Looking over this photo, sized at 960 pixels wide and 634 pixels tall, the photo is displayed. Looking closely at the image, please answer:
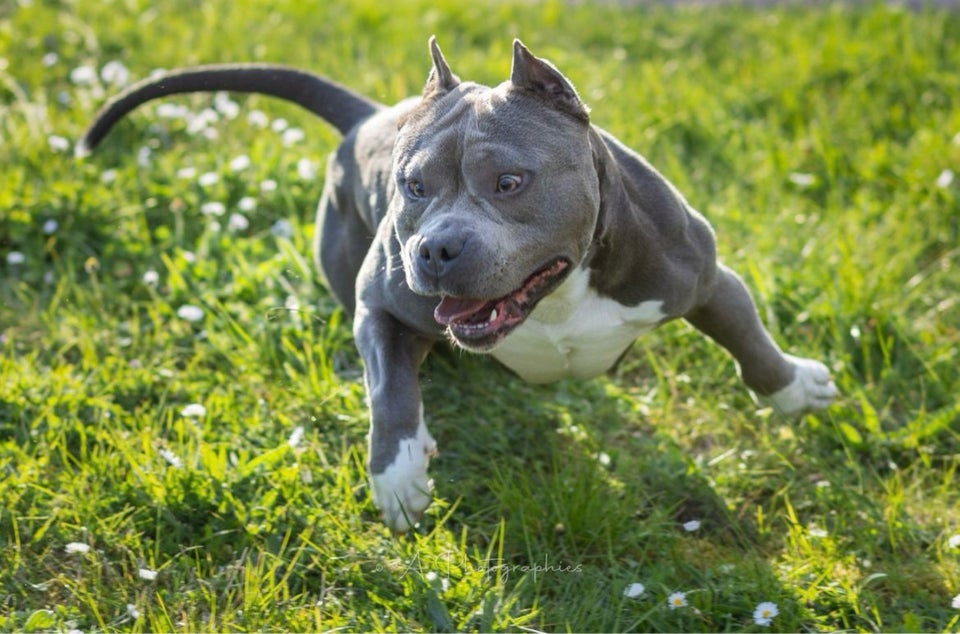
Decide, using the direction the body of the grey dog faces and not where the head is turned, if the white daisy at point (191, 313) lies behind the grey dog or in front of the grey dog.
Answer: behind

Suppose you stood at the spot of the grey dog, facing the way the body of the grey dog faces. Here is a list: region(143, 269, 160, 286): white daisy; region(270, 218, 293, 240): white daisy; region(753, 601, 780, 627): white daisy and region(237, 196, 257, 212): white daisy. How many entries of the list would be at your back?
3

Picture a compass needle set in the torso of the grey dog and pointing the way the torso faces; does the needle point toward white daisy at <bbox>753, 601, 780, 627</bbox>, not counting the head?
yes

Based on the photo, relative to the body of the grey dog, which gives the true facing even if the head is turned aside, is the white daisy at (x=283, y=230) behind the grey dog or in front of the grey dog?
behind

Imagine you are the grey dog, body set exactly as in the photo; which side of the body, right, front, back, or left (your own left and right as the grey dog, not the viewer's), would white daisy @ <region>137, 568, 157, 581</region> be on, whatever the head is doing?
right

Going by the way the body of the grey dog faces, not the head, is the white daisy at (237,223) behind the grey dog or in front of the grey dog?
behind

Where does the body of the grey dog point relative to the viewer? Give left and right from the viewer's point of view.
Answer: facing the viewer and to the right of the viewer

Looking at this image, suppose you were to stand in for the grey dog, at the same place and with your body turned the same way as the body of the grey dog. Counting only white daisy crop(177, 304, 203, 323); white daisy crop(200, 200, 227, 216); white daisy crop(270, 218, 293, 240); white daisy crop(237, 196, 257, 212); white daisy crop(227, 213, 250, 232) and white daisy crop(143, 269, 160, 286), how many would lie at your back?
6

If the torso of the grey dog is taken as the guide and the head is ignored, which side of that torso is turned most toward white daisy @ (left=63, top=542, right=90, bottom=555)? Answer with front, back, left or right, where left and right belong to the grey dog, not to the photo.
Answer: right

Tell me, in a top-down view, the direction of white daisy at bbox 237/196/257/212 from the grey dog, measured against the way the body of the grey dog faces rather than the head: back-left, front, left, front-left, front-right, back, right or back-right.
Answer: back

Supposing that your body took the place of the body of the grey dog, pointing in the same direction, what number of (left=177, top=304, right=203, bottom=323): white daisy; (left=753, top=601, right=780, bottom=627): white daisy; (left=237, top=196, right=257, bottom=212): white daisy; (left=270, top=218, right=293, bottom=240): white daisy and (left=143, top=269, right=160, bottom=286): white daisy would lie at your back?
4

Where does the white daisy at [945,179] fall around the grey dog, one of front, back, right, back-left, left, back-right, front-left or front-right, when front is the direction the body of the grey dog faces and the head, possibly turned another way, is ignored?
left

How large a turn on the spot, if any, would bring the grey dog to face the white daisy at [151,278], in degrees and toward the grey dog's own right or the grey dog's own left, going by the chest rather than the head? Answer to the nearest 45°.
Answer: approximately 180°

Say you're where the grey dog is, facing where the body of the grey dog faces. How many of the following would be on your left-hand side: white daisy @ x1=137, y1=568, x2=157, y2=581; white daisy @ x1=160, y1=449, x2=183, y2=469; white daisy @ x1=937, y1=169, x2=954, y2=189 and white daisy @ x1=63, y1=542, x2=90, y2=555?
1
